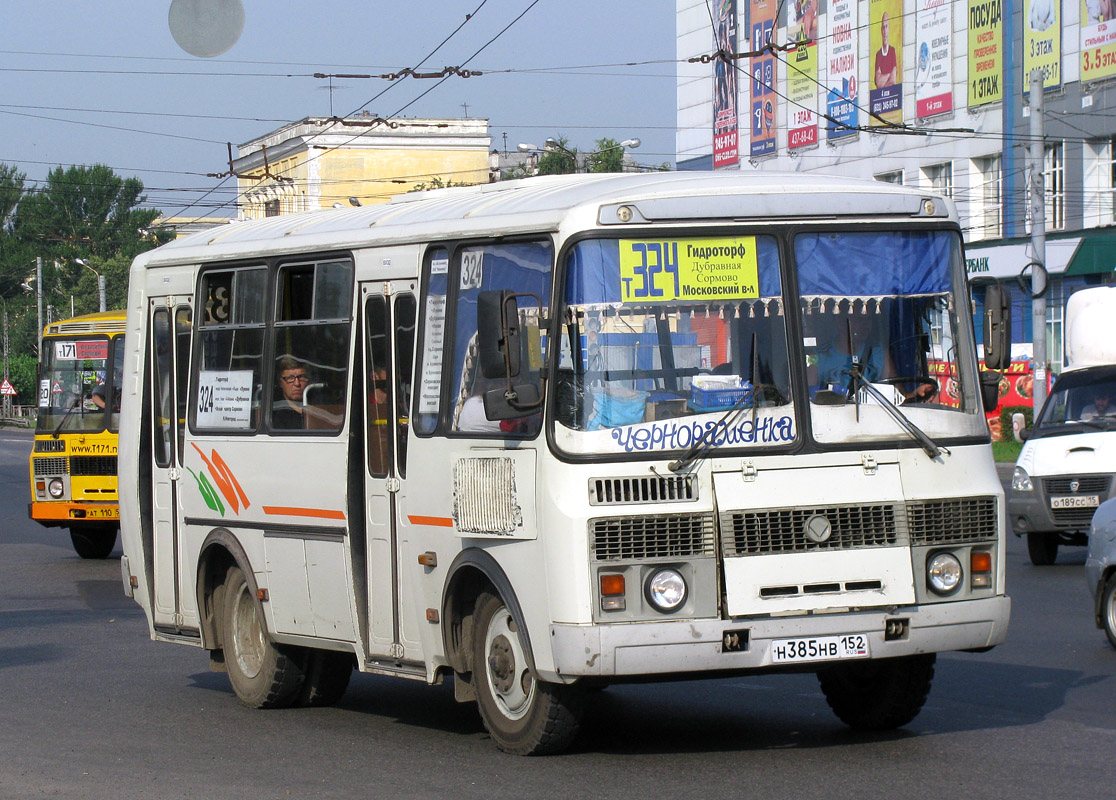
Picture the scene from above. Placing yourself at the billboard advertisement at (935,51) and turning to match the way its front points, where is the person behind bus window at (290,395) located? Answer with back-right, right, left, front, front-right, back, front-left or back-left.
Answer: front-left

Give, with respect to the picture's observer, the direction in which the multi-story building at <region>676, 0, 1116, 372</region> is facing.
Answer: facing the viewer and to the left of the viewer

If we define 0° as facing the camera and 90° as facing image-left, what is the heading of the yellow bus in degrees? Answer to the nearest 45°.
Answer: approximately 0°

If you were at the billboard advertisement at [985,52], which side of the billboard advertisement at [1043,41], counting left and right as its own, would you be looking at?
right

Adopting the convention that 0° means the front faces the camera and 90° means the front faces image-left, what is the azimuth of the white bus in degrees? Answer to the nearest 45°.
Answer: approximately 315°

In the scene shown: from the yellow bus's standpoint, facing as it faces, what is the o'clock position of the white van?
The white van is roughly at 10 o'clock from the yellow bus.

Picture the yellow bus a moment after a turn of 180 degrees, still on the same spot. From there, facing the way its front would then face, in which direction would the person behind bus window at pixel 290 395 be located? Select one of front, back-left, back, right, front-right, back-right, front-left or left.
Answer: back

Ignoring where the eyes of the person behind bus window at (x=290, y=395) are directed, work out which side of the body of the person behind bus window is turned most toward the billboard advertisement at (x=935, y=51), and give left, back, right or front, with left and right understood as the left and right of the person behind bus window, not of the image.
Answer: left

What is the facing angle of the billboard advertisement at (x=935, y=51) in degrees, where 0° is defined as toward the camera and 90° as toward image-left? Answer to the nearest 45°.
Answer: approximately 45°

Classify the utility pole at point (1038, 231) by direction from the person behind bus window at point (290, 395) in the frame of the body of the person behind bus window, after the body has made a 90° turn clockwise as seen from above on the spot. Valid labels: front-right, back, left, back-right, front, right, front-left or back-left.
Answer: back

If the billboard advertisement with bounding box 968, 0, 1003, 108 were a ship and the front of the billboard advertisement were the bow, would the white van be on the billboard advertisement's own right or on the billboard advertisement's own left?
on the billboard advertisement's own left

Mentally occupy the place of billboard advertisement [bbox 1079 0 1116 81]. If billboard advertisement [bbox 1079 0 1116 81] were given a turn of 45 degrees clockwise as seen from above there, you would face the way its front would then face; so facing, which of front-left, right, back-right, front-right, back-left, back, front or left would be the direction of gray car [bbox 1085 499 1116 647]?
left

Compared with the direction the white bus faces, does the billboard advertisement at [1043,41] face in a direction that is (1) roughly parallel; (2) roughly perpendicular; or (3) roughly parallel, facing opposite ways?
roughly perpendicular

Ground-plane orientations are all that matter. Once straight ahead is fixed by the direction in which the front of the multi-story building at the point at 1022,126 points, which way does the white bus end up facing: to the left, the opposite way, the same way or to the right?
to the left

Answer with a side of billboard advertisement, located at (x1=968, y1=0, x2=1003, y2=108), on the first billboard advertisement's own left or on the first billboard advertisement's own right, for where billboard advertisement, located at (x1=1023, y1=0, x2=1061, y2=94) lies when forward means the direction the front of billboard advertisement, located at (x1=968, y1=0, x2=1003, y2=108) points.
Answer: on the first billboard advertisement's own left

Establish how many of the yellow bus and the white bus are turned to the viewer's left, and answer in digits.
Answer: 0

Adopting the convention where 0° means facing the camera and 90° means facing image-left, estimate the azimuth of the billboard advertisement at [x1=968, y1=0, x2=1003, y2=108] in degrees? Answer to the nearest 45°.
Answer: approximately 45°
